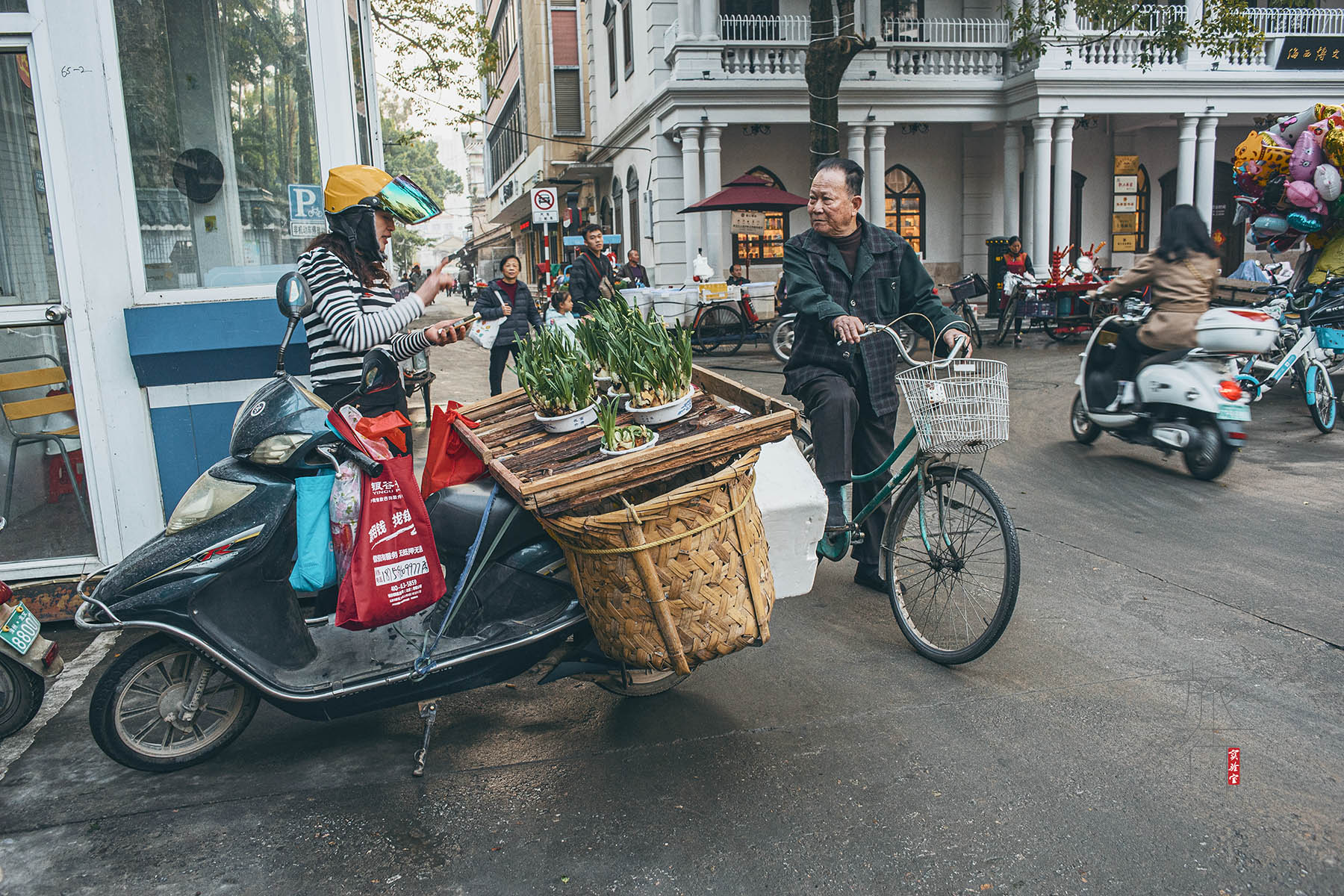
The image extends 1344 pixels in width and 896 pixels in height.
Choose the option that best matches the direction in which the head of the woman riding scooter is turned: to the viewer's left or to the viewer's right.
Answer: to the viewer's left

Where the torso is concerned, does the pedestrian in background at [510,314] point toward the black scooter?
yes

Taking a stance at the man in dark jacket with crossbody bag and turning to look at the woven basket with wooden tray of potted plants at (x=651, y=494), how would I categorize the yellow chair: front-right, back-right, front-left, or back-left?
front-right

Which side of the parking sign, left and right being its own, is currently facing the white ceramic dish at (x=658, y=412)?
front

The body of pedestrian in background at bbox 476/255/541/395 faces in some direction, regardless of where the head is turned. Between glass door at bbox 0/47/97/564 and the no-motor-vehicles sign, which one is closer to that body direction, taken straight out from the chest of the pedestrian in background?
the glass door

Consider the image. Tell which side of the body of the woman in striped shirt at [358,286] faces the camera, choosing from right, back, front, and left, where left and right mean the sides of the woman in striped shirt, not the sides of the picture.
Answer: right

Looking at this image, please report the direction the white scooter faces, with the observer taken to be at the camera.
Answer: facing away from the viewer and to the left of the viewer

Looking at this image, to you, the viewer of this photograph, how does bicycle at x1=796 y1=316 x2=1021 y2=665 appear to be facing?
facing the viewer and to the right of the viewer

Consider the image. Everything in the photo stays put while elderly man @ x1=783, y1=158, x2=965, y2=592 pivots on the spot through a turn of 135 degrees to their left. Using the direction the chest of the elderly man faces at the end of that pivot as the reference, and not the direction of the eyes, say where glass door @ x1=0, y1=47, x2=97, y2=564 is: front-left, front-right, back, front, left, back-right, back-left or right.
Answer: left

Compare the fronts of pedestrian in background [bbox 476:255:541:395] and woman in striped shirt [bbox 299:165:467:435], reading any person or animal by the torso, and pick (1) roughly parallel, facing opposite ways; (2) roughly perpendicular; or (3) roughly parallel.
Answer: roughly perpendicular

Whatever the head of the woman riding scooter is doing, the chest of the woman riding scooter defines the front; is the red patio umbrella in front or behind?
in front

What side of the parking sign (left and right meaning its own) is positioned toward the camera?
front

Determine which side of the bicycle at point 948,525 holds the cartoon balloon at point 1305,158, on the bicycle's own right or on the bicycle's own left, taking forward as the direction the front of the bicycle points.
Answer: on the bicycle's own left

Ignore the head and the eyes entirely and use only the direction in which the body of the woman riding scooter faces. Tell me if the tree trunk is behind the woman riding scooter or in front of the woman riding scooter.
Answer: in front

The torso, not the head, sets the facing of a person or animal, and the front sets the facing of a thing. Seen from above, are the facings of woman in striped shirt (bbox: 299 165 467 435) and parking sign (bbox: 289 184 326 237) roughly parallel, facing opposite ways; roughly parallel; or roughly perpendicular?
roughly perpendicular

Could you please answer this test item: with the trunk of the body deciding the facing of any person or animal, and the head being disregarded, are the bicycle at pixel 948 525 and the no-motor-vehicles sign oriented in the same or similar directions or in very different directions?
same or similar directions
